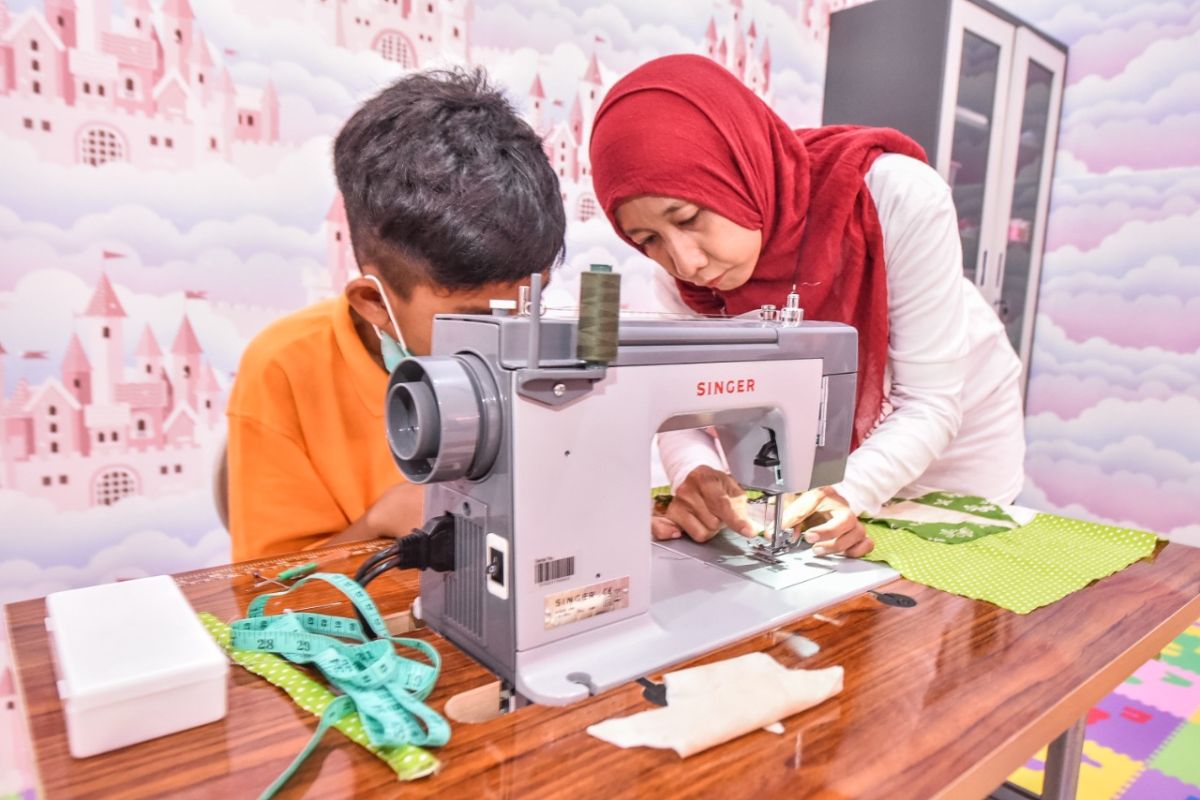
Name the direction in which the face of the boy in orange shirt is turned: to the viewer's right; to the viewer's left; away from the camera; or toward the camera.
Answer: to the viewer's right

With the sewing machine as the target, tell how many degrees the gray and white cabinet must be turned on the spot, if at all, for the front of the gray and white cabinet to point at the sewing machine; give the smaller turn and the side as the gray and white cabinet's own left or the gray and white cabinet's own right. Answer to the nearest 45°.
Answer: approximately 45° to the gray and white cabinet's own right

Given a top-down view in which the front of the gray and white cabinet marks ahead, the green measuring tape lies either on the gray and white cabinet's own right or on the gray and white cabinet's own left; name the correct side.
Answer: on the gray and white cabinet's own right

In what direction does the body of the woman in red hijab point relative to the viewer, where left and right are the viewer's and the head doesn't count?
facing the viewer and to the left of the viewer

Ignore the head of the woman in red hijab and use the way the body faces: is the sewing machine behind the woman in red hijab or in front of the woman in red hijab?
in front

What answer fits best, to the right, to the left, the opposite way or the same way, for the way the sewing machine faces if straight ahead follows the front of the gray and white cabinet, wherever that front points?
the opposite way
